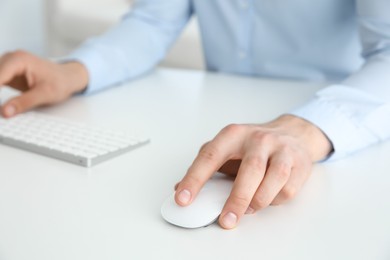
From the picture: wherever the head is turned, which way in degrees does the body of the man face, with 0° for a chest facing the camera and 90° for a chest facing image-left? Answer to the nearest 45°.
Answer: approximately 45°

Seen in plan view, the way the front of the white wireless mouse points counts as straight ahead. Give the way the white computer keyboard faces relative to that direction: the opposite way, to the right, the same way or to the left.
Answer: the opposite way
